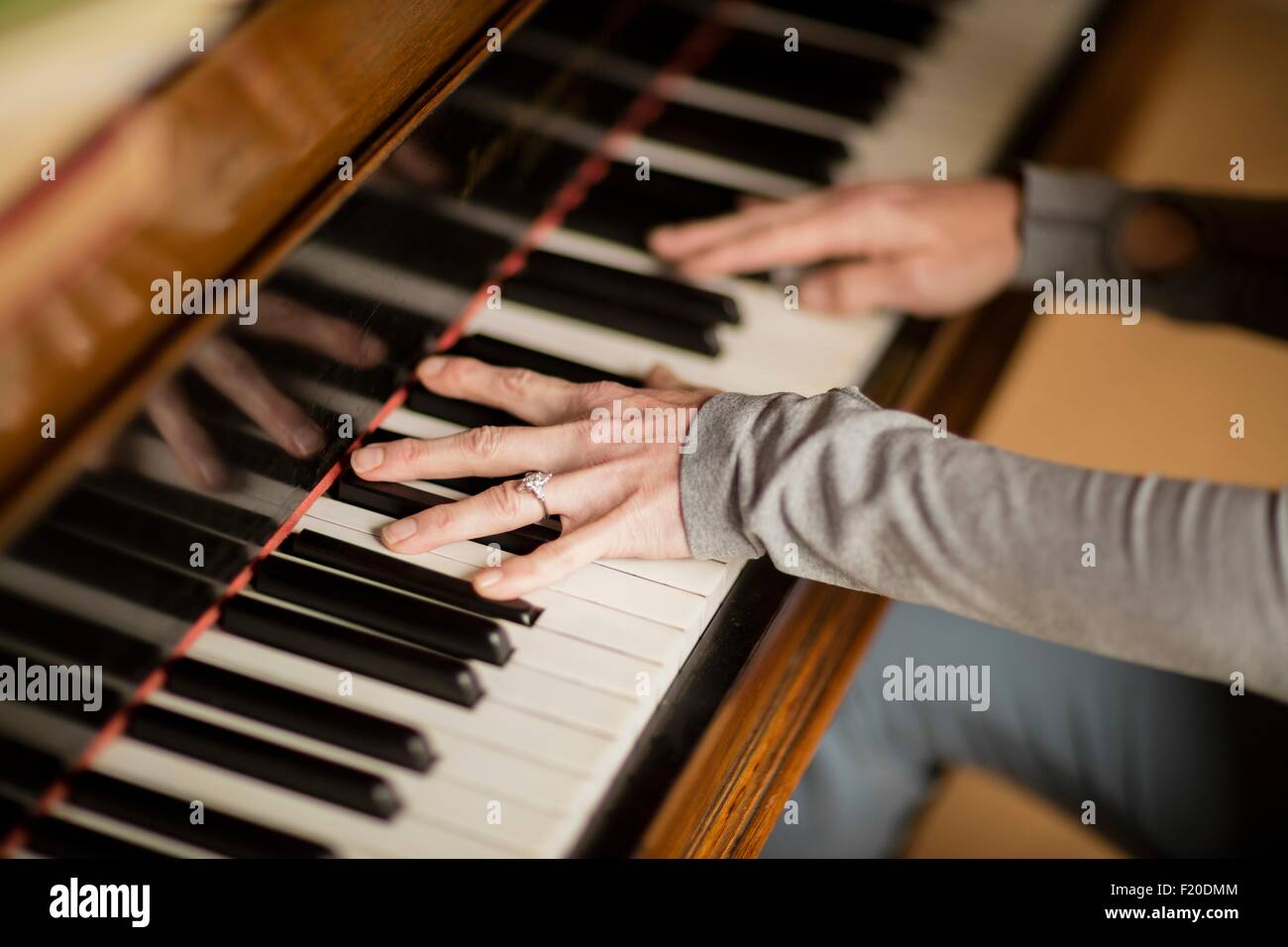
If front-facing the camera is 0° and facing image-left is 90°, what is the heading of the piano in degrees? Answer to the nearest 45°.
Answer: approximately 315°
